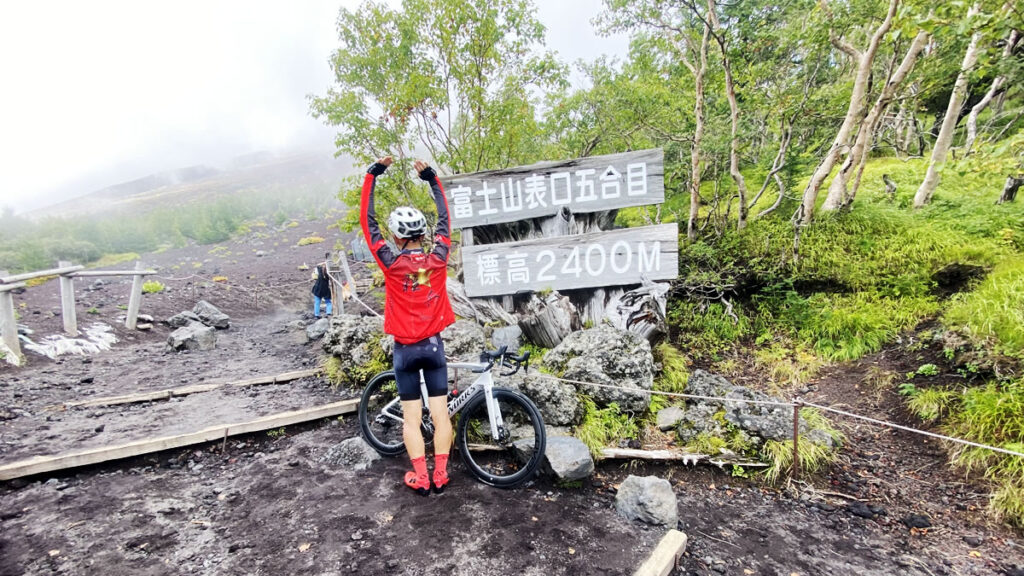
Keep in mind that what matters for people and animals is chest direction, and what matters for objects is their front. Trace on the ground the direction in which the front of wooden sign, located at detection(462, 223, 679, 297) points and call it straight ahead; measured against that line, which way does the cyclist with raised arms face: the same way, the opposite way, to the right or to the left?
the opposite way

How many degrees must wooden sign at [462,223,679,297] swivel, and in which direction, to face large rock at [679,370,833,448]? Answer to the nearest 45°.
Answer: approximately 45° to its left

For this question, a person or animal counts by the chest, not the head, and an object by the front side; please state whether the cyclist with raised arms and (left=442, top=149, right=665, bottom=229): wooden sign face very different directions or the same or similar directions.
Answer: very different directions

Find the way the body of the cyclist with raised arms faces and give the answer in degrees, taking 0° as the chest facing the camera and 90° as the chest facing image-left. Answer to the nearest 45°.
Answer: approximately 180°

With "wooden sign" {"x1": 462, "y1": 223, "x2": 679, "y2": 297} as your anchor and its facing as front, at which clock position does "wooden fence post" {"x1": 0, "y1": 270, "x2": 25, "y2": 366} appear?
The wooden fence post is roughly at 3 o'clock from the wooden sign.

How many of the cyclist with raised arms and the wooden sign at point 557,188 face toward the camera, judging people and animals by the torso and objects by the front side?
1

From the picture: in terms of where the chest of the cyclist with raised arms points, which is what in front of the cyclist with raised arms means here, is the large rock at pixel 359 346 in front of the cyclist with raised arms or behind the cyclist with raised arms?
in front

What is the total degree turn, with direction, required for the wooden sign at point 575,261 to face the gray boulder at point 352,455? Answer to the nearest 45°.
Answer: approximately 45° to its right

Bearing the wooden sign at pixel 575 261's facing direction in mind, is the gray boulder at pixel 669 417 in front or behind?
in front

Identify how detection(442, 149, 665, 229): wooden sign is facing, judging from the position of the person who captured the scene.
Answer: facing the viewer

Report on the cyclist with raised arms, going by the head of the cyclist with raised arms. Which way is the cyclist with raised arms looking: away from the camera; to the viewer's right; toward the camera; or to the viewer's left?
away from the camera

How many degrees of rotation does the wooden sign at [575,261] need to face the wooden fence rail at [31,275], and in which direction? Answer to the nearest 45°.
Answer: approximately 90° to its right

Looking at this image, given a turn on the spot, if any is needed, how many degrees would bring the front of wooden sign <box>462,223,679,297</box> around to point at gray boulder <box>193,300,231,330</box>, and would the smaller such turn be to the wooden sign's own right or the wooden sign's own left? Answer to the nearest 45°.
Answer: approximately 135° to the wooden sign's own right

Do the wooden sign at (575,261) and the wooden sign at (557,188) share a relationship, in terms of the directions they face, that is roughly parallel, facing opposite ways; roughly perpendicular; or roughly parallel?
roughly parallel

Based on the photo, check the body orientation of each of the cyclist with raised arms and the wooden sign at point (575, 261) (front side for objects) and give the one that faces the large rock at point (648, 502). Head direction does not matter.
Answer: the wooden sign
